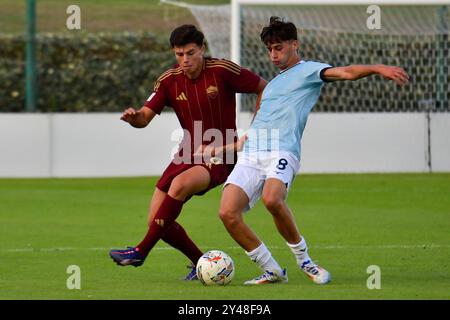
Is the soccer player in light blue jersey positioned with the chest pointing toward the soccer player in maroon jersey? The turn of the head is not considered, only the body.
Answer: no

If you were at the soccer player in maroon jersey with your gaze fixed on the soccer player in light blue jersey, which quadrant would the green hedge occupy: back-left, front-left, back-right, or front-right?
back-left

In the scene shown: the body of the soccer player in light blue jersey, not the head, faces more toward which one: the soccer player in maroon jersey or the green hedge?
the soccer player in maroon jersey

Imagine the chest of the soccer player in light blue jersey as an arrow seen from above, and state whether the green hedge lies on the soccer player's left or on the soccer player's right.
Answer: on the soccer player's right

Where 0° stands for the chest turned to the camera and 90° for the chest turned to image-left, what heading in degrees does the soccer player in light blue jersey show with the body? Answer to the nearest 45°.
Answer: approximately 45°

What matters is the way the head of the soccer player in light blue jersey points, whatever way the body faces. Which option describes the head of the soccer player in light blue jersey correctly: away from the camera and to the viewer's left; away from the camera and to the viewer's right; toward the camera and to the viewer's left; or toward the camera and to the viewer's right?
toward the camera and to the viewer's left
